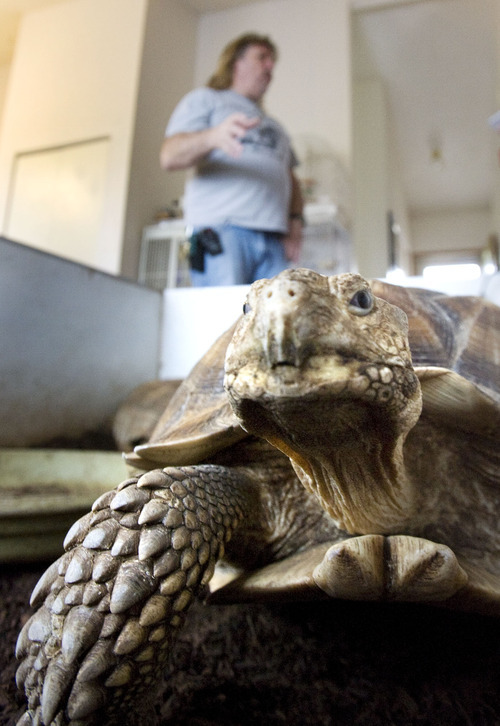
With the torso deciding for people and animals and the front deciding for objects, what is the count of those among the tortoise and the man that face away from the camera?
0

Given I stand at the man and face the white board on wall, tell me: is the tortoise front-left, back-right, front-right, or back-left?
back-left

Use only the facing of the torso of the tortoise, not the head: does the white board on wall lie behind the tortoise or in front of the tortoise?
behind

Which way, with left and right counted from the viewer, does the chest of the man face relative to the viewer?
facing the viewer and to the right of the viewer

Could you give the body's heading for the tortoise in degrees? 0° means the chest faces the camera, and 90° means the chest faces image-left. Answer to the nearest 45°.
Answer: approximately 0°
